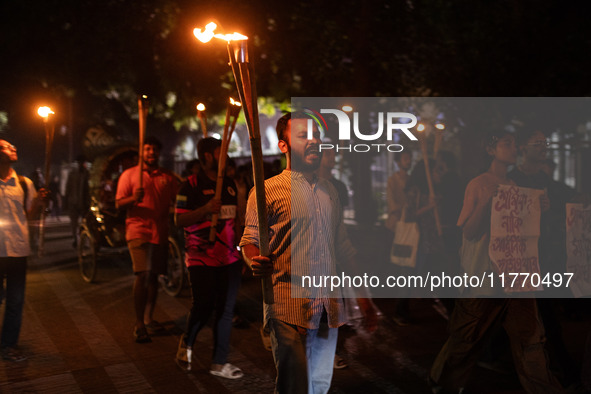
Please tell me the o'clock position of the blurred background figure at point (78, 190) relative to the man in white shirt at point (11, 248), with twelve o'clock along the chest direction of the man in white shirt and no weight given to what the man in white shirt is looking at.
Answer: The blurred background figure is roughly at 8 o'clock from the man in white shirt.

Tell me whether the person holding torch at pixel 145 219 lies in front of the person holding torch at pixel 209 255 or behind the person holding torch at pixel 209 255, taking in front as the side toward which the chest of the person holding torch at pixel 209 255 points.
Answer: behind

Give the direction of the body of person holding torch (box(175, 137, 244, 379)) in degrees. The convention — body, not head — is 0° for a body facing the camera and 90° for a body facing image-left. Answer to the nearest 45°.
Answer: approximately 315°

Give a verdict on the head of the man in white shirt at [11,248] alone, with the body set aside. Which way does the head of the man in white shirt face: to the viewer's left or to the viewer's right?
to the viewer's right
